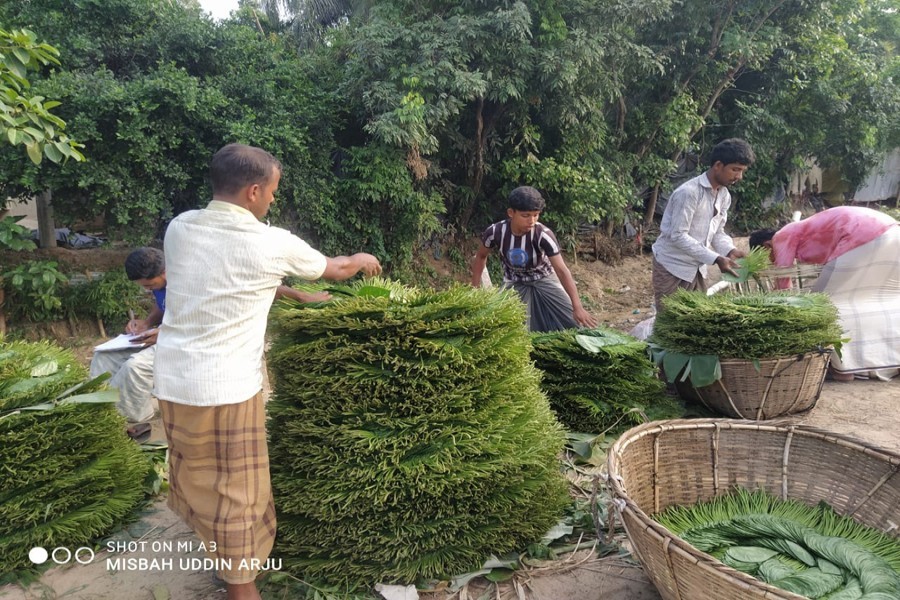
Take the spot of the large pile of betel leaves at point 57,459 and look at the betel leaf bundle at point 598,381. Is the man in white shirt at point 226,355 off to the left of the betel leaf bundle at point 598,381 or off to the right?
right

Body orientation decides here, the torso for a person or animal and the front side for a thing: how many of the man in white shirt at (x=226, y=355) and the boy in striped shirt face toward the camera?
1

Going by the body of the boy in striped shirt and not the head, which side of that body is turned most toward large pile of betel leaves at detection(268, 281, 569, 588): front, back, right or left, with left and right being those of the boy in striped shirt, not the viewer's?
front

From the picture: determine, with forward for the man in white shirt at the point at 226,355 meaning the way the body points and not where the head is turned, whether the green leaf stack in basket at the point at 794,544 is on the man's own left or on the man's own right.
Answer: on the man's own right

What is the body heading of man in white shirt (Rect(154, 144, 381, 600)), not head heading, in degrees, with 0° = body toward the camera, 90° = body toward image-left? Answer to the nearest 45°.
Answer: approximately 225°

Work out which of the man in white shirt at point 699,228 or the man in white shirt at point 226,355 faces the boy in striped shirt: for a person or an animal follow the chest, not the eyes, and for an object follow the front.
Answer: the man in white shirt at point 226,355

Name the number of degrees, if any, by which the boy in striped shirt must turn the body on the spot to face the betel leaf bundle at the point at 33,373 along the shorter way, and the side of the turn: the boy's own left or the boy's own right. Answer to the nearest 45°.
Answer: approximately 45° to the boy's own right

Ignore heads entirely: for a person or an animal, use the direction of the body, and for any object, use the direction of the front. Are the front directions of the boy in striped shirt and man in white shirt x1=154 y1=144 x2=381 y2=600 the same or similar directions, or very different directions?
very different directions

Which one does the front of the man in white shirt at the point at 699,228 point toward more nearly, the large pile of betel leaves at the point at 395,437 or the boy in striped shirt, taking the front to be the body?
the large pile of betel leaves
